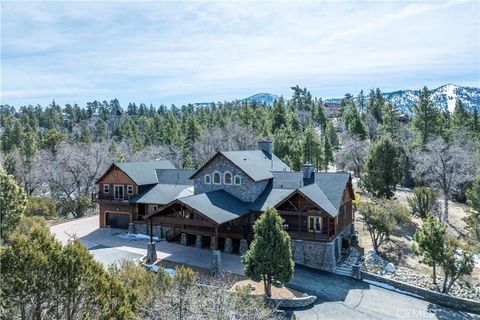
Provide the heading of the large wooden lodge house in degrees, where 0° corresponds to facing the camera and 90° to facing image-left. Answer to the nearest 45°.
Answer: approximately 45°

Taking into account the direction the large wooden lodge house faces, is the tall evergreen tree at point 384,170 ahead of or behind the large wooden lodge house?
behind

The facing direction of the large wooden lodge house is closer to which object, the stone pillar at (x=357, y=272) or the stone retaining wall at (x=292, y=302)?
the stone retaining wall

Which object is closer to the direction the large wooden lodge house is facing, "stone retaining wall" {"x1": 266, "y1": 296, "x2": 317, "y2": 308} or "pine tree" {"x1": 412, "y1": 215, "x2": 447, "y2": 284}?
the stone retaining wall

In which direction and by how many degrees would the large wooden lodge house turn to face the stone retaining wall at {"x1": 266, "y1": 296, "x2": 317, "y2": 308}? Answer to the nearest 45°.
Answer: approximately 45° to its left

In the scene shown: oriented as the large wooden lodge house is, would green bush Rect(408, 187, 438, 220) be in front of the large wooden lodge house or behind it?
behind

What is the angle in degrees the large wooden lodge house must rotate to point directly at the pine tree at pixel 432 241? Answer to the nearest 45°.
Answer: approximately 90° to its left

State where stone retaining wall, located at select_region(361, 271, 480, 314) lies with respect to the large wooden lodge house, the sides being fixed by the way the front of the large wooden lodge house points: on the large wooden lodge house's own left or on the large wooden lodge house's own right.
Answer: on the large wooden lodge house's own left

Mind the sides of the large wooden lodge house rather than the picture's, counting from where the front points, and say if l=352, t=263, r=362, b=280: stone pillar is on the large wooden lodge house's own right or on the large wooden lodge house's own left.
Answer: on the large wooden lodge house's own left

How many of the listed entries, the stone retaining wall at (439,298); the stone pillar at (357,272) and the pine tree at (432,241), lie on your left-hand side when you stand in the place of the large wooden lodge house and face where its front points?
3
